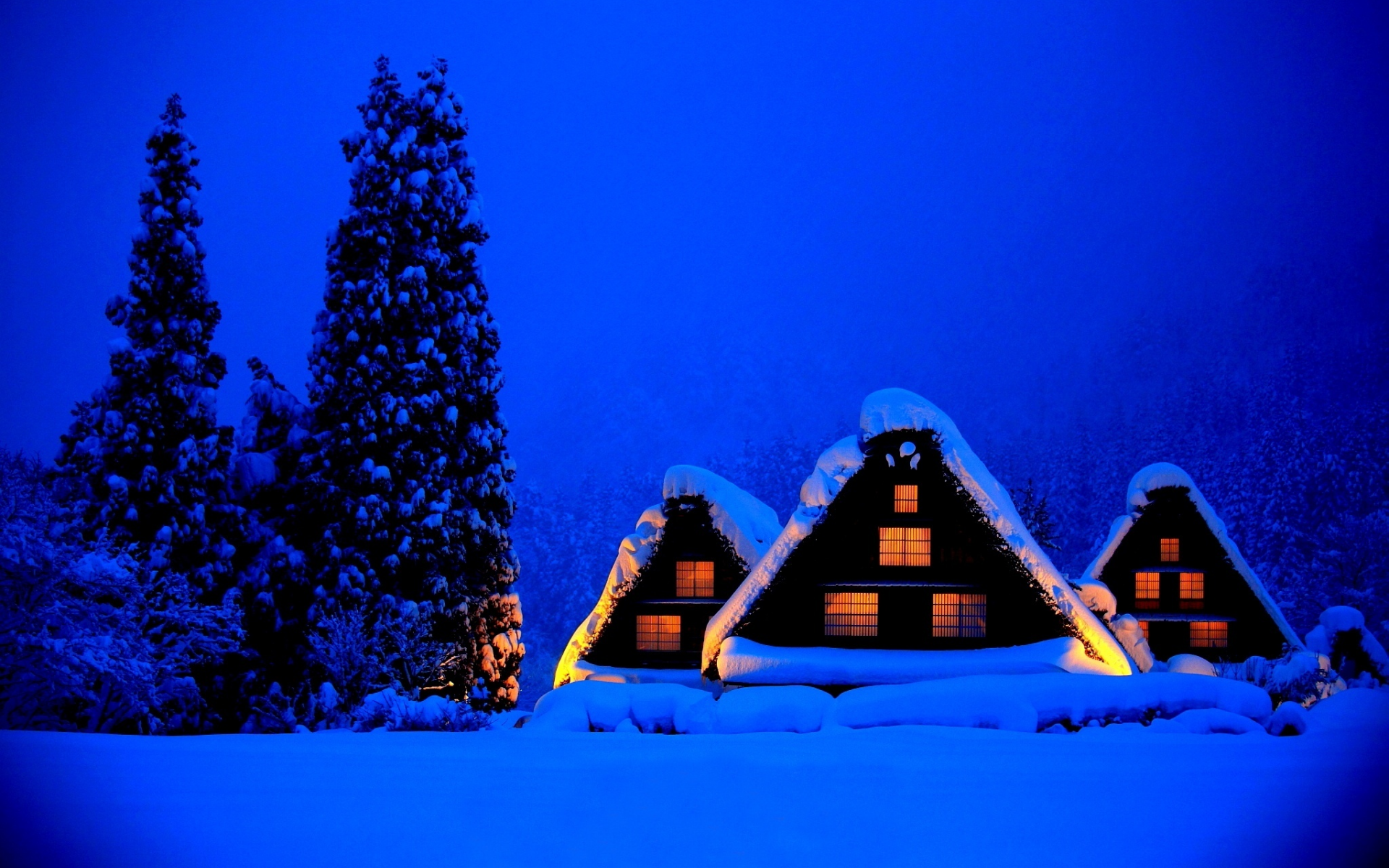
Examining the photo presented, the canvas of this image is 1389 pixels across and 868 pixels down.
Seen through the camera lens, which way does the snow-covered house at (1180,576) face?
facing the viewer

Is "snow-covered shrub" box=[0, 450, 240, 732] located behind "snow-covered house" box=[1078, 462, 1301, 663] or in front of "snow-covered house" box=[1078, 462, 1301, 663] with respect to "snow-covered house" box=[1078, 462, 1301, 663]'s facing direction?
in front

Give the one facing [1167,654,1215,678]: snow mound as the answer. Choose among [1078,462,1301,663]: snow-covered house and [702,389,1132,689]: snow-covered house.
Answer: [1078,462,1301,663]: snow-covered house

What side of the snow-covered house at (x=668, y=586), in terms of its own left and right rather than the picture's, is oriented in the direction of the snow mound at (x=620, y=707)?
front

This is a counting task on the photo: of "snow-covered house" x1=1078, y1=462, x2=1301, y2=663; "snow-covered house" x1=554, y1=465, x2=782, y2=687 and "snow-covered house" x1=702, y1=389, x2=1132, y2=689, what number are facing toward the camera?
3

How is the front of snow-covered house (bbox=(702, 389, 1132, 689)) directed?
toward the camera

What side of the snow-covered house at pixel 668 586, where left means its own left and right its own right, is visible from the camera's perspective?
front

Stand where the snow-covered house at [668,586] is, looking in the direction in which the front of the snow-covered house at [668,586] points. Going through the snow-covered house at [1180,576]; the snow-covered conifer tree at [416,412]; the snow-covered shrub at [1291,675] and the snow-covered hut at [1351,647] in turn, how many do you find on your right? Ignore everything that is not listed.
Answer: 1

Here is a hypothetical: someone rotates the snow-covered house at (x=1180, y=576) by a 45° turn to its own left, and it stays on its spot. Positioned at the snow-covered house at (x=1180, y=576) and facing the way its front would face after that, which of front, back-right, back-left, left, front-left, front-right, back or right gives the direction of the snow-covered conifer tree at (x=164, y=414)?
right

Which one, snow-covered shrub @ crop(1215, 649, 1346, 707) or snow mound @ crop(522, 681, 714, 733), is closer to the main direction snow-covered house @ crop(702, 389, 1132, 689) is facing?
the snow mound

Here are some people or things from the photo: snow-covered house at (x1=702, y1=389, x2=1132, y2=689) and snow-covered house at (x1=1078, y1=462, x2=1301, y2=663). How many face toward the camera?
2

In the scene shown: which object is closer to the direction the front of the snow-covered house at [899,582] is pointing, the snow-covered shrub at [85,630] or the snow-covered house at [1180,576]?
the snow-covered shrub

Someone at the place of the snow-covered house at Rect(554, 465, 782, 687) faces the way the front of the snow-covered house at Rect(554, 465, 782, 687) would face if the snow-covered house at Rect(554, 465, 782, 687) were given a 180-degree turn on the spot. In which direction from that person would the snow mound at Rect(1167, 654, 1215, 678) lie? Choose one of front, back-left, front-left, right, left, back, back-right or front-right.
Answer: right

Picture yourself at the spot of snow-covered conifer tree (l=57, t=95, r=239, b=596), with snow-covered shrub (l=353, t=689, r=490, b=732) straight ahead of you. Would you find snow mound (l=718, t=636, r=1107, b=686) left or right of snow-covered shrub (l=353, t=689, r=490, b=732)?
left

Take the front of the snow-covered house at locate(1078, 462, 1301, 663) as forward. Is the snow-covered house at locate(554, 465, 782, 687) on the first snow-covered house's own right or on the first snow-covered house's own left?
on the first snow-covered house's own right
